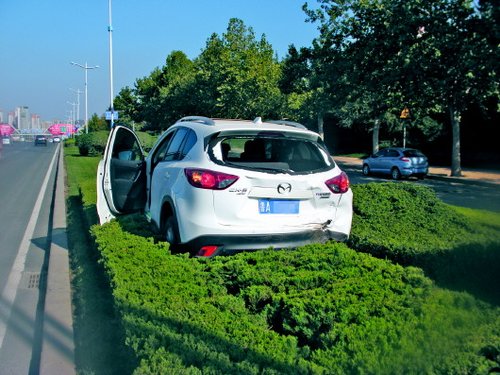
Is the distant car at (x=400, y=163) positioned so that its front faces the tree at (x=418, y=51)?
no

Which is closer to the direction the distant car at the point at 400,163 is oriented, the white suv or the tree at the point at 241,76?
the tree

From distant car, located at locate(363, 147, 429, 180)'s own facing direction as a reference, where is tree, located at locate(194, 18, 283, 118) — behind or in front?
in front

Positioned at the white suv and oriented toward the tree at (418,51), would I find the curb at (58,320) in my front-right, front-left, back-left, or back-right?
back-left

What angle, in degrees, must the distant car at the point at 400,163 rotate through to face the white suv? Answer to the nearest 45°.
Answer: approximately 135° to its left

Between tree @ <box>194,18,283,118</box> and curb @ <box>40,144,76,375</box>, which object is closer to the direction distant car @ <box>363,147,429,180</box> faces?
the tree

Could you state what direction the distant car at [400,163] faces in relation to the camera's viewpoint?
facing away from the viewer and to the left of the viewer

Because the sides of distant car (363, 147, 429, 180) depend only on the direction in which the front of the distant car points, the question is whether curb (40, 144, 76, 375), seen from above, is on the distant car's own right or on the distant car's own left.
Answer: on the distant car's own left
